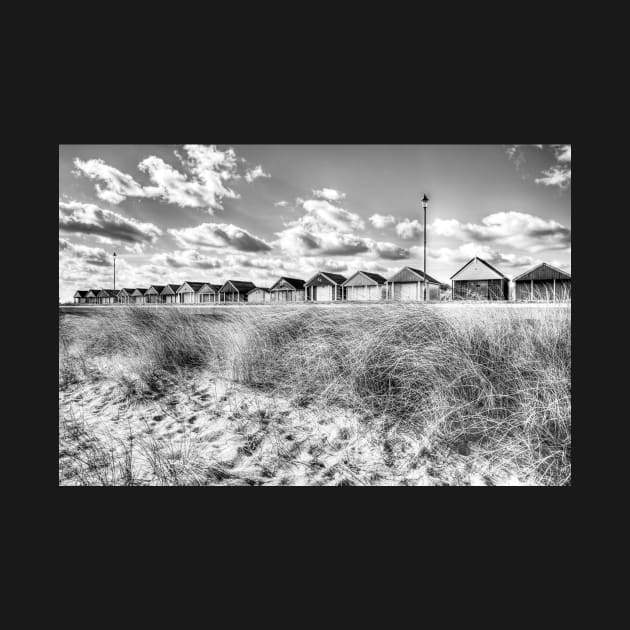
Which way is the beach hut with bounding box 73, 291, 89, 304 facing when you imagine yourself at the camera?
facing the viewer and to the left of the viewer

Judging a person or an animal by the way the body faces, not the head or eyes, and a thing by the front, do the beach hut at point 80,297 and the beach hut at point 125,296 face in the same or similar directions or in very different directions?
same or similar directions

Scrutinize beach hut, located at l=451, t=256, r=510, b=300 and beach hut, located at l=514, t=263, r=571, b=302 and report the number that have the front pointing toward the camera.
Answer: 2

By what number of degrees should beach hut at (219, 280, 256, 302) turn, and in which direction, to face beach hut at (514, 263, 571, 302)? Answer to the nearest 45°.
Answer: approximately 90° to its left

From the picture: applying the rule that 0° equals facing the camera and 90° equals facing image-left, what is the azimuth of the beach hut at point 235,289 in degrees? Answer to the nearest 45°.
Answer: approximately 45°
